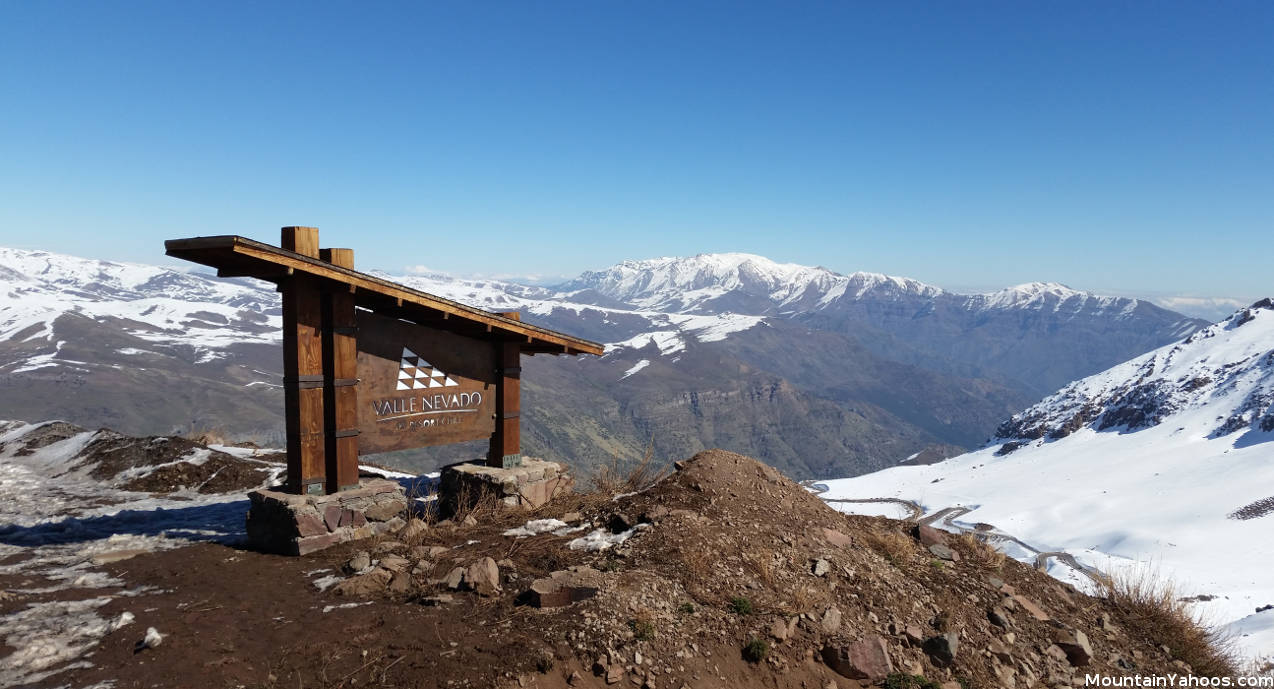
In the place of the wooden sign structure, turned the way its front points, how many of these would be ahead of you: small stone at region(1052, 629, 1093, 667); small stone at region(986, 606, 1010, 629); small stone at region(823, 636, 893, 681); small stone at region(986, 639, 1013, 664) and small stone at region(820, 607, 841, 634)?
5

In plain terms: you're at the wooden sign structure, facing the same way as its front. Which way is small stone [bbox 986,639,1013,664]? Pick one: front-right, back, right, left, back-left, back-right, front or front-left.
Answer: front

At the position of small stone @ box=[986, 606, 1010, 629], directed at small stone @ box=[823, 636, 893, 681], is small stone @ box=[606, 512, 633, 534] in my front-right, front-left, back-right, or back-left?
front-right

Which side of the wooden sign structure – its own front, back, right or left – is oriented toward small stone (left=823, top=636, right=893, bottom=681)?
front

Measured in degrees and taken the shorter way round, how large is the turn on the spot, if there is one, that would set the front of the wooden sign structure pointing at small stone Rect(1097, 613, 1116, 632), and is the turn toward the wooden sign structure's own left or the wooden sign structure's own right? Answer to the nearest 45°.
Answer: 0° — it already faces it

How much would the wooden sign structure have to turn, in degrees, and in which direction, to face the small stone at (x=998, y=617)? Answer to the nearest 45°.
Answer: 0° — it already faces it

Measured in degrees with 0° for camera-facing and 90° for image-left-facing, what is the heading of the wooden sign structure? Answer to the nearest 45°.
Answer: approximately 315°

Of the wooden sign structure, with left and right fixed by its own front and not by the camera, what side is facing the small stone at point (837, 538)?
front

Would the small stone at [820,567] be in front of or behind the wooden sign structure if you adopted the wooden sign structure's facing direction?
in front

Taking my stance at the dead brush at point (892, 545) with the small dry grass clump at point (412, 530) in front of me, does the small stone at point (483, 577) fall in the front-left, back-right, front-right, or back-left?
front-left

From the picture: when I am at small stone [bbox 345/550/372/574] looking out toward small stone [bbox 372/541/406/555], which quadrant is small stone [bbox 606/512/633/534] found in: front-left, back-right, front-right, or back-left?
front-right

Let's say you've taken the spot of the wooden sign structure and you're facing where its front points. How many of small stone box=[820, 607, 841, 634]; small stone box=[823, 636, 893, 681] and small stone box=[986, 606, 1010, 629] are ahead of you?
3

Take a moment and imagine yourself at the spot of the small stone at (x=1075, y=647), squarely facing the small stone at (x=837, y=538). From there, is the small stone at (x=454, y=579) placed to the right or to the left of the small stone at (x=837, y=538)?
left

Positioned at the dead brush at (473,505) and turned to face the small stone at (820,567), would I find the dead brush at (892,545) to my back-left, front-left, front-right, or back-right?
front-left

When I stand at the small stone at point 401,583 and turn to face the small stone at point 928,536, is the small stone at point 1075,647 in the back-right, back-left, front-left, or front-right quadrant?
front-right

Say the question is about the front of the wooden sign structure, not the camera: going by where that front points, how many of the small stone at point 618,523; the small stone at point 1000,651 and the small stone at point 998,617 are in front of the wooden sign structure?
3
